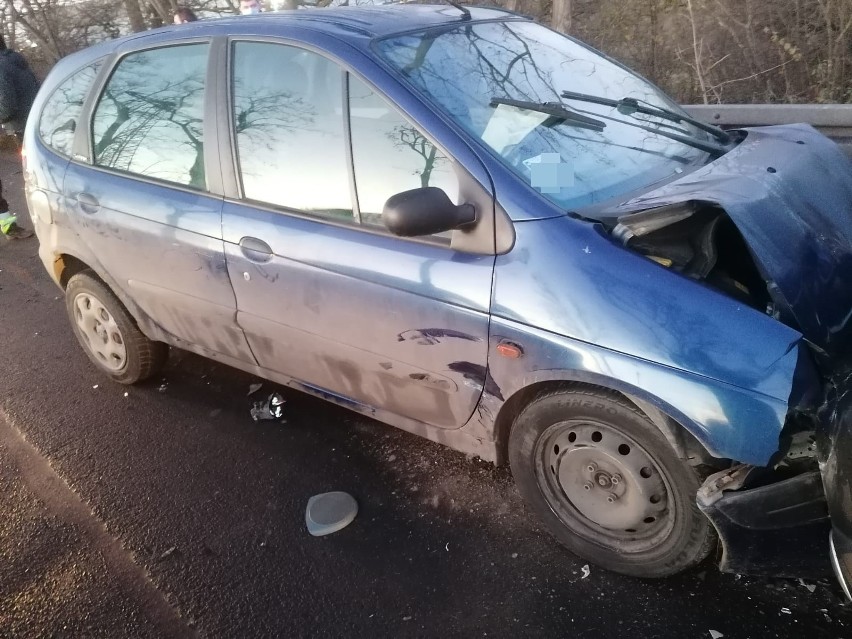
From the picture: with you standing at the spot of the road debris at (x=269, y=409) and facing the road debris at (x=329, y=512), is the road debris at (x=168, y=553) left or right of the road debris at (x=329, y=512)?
right

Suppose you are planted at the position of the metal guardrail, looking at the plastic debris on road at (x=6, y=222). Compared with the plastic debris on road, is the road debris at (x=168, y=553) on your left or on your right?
left

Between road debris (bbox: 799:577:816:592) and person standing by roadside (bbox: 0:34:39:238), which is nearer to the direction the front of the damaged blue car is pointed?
the road debris

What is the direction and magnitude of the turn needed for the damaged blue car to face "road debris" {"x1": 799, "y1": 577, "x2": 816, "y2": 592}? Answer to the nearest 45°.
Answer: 0° — it already faces it

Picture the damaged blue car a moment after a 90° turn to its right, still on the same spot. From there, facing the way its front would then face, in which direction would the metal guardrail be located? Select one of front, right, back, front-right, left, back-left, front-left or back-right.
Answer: back

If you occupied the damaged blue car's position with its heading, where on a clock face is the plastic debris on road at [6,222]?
The plastic debris on road is roughly at 6 o'clock from the damaged blue car.

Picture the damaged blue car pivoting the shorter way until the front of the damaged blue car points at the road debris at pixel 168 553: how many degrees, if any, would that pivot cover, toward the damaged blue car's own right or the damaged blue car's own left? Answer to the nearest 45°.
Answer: approximately 135° to the damaged blue car's own right

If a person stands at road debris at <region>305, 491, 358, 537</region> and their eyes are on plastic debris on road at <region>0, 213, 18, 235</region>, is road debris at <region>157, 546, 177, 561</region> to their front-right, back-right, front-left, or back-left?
front-left

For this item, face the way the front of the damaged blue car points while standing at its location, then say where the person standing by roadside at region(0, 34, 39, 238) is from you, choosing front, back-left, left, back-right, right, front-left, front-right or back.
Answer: back

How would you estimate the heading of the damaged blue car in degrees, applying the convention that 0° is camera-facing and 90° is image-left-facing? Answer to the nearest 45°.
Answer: approximately 315°
